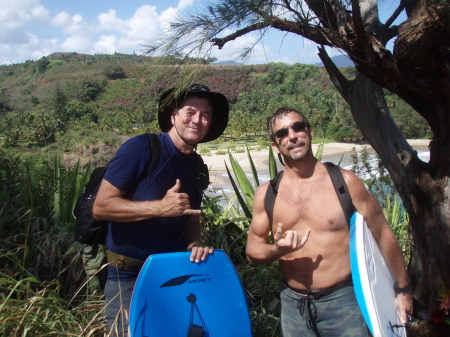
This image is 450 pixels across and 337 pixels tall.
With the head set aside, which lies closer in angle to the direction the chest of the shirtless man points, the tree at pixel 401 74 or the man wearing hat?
the man wearing hat

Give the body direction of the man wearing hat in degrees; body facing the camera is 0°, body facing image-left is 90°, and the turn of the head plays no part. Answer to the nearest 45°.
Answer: approximately 315°

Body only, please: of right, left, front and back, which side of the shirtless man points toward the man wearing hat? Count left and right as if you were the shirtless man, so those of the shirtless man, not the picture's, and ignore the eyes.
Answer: right

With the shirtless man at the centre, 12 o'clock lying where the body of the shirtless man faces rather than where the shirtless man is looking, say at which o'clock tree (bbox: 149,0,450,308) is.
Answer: The tree is roughly at 7 o'clock from the shirtless man.

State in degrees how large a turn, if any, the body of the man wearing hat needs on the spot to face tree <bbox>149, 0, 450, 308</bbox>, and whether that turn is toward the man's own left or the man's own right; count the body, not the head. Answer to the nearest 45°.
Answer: approximately 45° to the man's own left

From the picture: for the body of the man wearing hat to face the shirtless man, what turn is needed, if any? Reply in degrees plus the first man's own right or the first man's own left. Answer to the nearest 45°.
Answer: approximately 45° to the first man's own left

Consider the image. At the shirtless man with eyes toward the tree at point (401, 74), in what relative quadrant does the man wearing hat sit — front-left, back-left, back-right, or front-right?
back-left

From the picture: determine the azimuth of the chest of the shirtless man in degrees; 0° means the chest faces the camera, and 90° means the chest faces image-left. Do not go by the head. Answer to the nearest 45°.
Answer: approximately 0°
